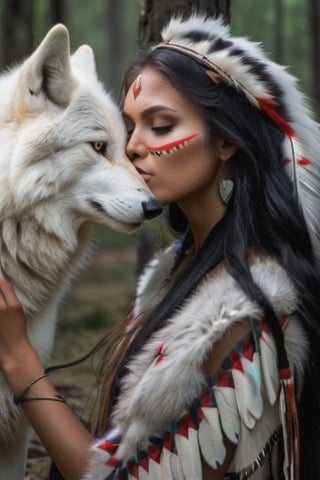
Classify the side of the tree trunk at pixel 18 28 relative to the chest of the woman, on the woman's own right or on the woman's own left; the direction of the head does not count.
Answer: on the woman's own right

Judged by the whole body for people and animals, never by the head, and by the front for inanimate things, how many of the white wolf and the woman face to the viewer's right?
1

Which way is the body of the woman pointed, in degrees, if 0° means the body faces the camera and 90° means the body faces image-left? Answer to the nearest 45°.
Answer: approximately 90°

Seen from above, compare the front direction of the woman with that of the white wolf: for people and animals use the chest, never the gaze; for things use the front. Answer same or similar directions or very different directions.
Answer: very different directions

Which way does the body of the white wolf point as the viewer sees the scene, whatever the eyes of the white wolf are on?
to the viewer's right

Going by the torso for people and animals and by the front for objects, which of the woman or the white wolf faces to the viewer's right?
the white wolf

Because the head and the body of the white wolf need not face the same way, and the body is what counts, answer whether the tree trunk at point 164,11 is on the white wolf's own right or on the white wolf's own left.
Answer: on the white wolf's own left

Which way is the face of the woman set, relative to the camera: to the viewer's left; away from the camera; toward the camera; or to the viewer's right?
to the viewer's left

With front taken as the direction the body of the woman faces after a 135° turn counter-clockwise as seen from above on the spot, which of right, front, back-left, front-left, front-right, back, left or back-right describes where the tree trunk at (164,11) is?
back-left
